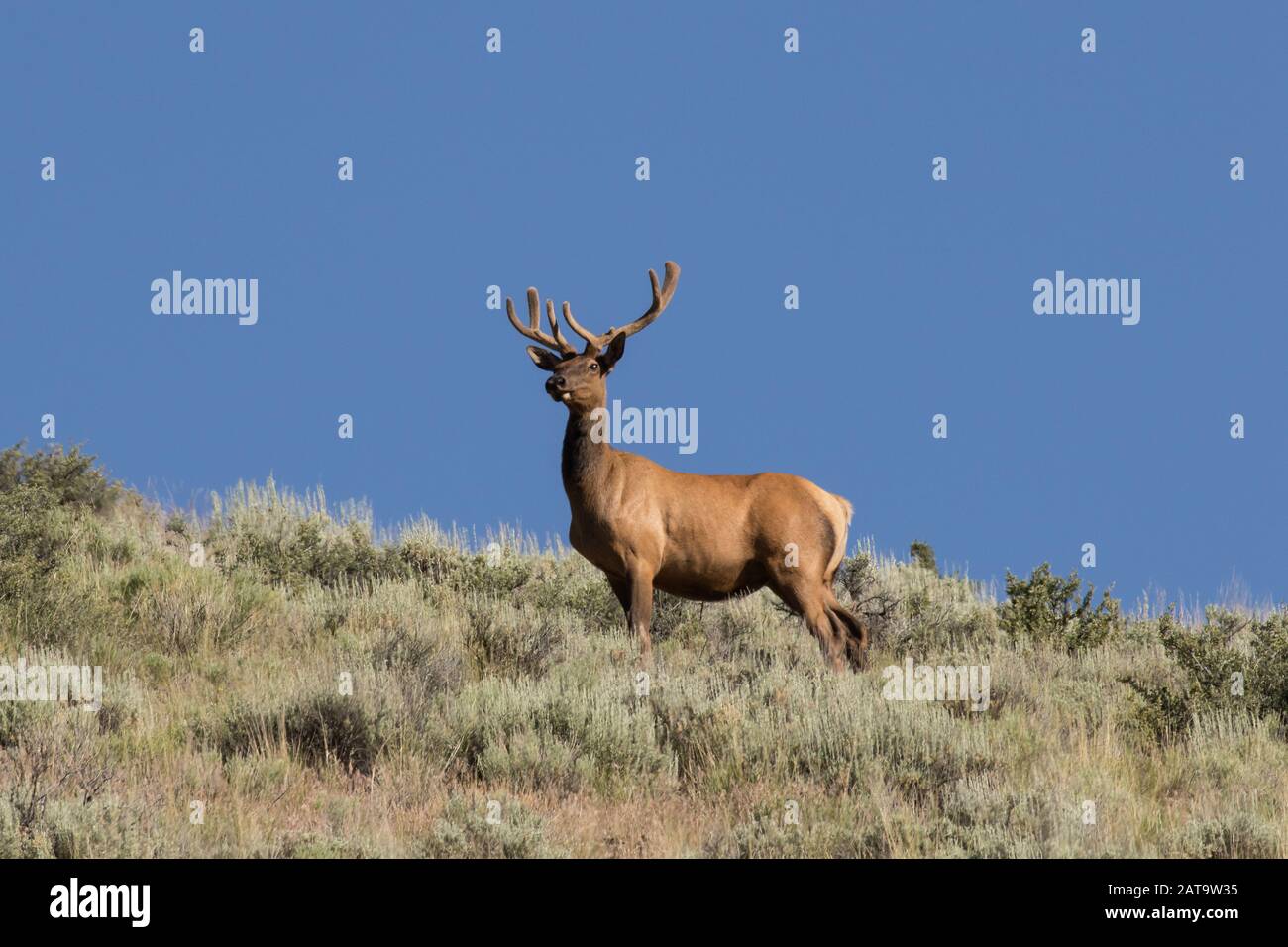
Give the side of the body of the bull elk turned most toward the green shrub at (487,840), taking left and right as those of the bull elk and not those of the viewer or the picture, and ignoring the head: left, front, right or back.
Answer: left

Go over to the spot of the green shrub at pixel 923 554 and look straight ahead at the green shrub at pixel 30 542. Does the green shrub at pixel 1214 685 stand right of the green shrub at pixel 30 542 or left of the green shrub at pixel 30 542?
left

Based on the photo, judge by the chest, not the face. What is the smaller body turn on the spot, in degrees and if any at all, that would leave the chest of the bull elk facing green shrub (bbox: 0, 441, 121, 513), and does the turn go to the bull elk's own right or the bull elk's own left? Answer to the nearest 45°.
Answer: approximately 45° to the bull elk's own right

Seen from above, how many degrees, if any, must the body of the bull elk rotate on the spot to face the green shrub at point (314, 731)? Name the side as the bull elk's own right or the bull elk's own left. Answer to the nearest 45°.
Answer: approximately 45° to the bull elk's own left

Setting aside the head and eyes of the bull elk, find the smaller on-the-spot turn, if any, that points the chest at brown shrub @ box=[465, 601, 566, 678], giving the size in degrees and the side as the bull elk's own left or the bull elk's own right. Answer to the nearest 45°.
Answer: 0° — it already faces it

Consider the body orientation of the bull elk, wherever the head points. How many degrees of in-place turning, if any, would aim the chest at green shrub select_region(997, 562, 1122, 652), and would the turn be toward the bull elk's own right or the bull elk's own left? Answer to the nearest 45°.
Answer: approximately 135° to the bull elk's own right

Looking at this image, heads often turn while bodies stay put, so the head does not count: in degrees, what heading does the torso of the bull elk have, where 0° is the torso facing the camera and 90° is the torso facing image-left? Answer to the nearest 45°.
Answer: approximately 90°

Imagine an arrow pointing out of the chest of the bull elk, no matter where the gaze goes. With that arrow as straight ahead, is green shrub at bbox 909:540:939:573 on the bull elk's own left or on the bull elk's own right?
on the bull elk's own right

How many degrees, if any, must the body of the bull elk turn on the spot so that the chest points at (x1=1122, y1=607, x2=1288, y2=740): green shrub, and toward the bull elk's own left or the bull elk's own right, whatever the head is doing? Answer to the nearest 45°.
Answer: approximately 180°
